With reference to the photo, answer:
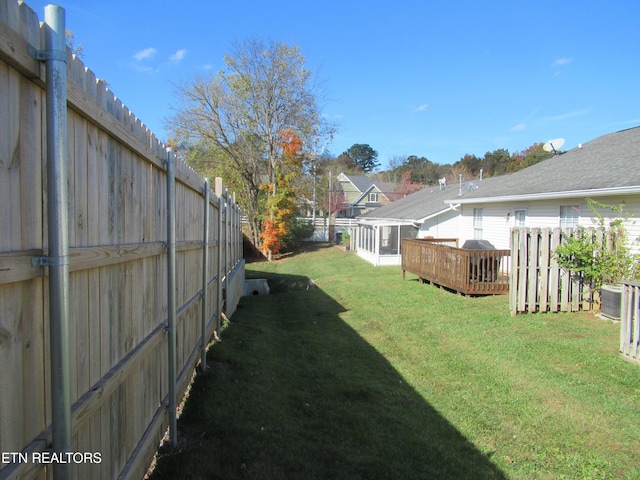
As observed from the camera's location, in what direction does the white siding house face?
facing away from the viewer and to the right of the viewer

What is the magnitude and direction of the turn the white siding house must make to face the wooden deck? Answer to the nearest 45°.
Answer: approximately 180°

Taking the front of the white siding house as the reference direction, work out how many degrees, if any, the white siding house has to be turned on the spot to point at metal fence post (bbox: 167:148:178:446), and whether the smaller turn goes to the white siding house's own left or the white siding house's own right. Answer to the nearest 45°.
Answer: approximately 135° to the white siding house's own right

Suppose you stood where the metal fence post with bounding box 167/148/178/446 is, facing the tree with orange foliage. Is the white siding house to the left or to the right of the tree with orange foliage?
right

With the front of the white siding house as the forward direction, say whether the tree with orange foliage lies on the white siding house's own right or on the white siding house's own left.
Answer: on the white siding house's own left
